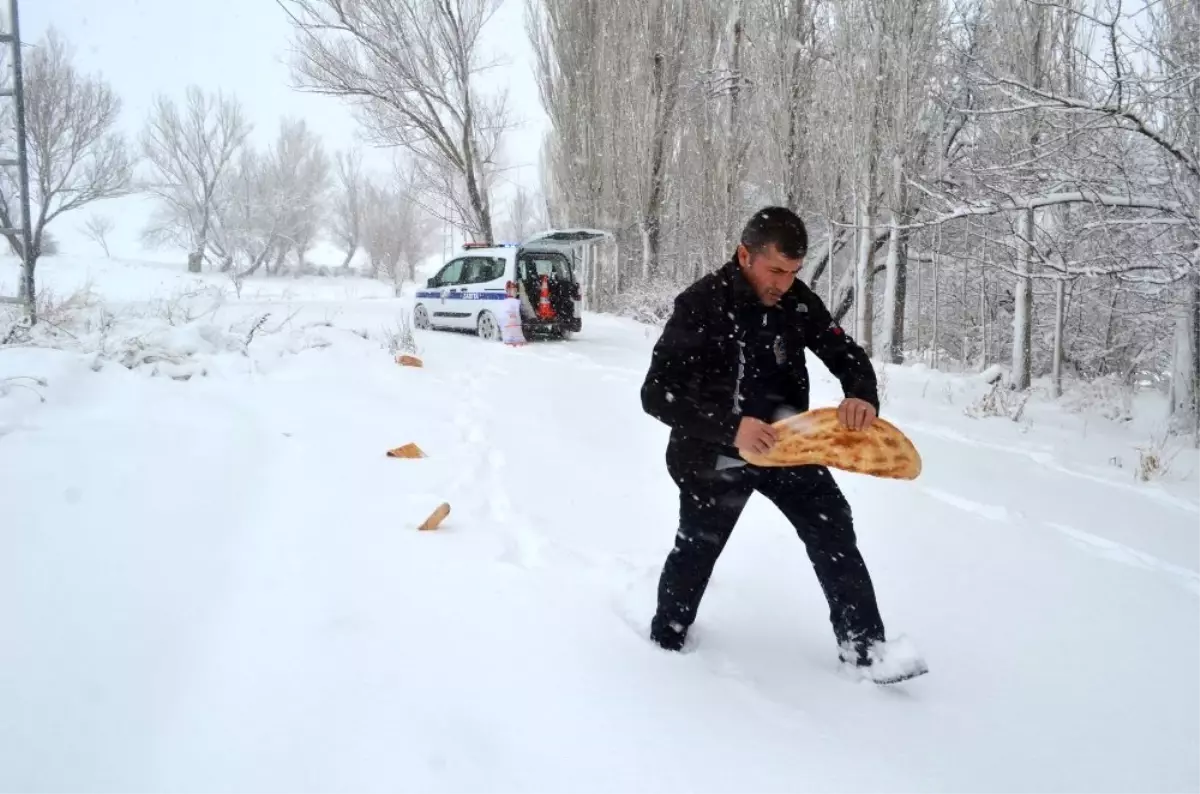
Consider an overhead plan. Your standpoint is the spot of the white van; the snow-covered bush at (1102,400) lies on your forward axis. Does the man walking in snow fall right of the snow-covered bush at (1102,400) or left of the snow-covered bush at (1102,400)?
right

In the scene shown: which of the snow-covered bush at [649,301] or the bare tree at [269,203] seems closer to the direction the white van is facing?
the bare tree

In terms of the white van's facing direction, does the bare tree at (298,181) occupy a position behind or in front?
in front

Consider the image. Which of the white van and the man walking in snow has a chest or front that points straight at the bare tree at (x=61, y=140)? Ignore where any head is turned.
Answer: the white van

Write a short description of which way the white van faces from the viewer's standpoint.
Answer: facing away from the viewer and to the left of the viewer

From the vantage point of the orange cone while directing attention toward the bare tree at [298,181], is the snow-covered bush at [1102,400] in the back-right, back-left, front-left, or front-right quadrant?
back-right

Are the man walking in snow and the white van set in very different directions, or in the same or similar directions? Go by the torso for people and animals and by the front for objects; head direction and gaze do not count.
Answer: very different directions

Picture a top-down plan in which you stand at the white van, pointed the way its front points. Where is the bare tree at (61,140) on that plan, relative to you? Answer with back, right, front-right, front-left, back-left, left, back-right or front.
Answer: front
